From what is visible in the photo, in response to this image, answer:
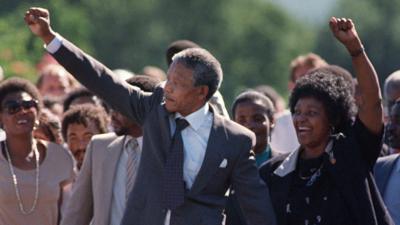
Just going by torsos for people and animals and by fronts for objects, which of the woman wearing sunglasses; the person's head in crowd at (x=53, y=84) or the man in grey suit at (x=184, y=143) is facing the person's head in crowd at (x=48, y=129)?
the person's head in crowd at (x=53, y=84)

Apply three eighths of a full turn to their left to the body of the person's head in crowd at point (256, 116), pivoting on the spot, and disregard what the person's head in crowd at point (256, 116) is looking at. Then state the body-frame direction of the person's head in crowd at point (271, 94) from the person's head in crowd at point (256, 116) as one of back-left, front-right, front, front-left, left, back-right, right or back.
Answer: left

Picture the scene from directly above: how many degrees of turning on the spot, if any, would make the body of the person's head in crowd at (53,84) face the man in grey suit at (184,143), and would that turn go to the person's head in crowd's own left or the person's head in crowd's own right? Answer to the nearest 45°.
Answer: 0° — they already face them

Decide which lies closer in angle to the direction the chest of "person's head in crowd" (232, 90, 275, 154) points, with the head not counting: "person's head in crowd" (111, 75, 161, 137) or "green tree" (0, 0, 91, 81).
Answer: the person's head in crowd

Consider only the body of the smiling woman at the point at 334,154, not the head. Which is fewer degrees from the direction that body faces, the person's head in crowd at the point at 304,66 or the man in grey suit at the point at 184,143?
the man in grey suit

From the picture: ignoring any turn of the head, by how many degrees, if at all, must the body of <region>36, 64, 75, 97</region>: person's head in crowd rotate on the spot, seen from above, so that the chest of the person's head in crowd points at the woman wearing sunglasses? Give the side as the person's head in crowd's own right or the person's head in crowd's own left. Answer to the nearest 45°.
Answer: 0° — they already face them

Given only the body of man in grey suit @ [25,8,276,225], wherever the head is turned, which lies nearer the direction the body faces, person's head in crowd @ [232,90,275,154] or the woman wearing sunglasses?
the woman wearing sunglasses

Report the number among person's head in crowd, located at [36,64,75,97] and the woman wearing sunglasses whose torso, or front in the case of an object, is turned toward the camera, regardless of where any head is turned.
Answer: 2
